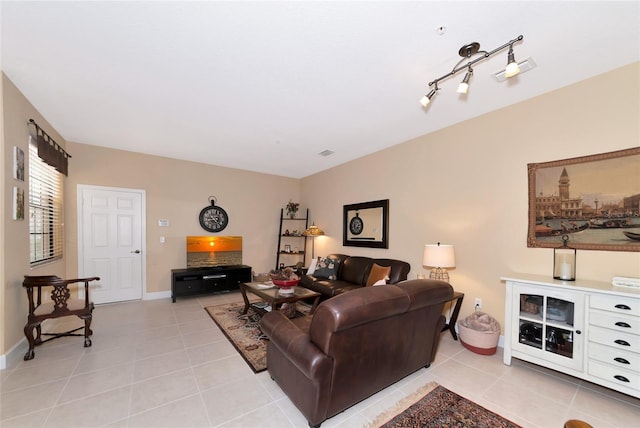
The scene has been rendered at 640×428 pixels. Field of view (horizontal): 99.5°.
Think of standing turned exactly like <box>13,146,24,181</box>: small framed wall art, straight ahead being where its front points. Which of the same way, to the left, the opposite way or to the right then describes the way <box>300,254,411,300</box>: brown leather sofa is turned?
the opposite way

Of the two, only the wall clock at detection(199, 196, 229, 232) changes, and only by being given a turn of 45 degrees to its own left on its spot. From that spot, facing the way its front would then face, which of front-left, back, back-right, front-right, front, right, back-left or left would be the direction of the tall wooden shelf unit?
front-left

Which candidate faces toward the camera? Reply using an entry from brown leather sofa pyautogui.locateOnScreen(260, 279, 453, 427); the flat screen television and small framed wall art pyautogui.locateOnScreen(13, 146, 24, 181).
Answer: the flat screen television

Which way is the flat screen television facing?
toward the camera

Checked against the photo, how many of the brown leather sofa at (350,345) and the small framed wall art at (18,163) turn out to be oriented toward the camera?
0

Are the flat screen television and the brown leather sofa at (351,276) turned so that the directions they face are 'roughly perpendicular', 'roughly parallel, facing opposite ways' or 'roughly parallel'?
roughly perpendicular

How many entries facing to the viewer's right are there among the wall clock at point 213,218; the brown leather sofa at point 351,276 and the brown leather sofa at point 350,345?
0

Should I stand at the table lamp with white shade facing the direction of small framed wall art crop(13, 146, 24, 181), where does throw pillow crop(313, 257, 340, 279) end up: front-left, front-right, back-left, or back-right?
front-right

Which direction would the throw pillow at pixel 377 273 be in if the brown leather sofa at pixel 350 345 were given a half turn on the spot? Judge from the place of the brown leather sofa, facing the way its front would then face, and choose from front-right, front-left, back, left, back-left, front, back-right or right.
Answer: back-left

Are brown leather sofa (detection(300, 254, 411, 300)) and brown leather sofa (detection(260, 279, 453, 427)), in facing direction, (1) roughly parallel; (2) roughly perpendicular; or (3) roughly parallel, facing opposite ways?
roughly perpendicular

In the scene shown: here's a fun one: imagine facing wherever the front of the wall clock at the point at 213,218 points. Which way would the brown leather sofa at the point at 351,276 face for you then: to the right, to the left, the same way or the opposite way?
to the right

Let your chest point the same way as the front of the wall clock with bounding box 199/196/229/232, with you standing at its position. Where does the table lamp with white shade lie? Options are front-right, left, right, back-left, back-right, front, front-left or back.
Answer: front-left

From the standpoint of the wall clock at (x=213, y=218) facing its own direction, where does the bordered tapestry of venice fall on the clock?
The bordered tapestry of venice is roughly at 11 o'clock from the wall clock.

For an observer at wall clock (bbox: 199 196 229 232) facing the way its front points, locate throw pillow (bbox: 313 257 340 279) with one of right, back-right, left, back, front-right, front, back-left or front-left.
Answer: front-left

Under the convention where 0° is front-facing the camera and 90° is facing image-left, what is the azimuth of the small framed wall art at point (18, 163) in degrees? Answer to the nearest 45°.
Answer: approximately 270°

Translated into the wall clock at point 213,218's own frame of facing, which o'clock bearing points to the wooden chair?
The wooden chair is roughly at 1 o'clock from the wall clock.

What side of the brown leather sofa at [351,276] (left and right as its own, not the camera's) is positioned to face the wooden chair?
front

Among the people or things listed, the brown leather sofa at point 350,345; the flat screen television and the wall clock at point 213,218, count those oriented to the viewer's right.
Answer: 0

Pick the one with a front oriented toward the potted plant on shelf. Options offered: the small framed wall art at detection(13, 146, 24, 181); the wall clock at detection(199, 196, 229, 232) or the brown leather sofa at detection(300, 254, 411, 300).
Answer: the small framed wall art

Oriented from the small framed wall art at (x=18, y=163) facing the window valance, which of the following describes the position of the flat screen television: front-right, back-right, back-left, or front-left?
front-right
